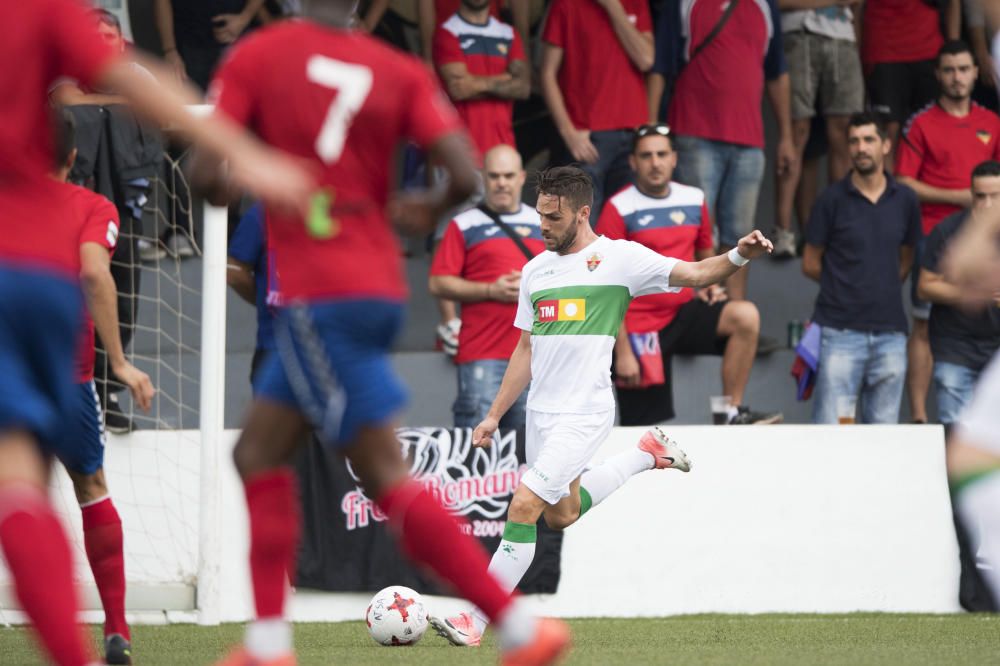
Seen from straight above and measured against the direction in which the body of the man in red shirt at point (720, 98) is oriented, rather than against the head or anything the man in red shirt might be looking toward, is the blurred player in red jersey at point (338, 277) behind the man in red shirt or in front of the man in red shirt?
in front

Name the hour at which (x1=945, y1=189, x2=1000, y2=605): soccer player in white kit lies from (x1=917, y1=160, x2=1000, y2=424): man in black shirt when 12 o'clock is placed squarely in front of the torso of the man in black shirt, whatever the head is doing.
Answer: The soccer player in white kit is roughly at 12 o'clock from the man in black shirt.

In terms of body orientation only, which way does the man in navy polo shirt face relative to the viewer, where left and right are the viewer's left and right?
facing the viewer

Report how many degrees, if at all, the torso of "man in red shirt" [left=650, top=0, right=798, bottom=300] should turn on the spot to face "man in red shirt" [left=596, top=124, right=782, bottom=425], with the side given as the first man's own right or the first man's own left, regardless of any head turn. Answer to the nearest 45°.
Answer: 0° — they already face them

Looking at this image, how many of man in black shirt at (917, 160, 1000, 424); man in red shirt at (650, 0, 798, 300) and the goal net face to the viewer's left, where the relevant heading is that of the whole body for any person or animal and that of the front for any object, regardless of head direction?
0

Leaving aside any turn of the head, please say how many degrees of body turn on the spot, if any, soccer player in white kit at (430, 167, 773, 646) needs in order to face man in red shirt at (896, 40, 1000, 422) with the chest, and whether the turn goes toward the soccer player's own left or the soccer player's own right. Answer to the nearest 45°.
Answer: approximately 180°

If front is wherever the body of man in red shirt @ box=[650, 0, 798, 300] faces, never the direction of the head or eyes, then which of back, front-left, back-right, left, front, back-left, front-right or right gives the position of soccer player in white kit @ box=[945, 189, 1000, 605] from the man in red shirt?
front
